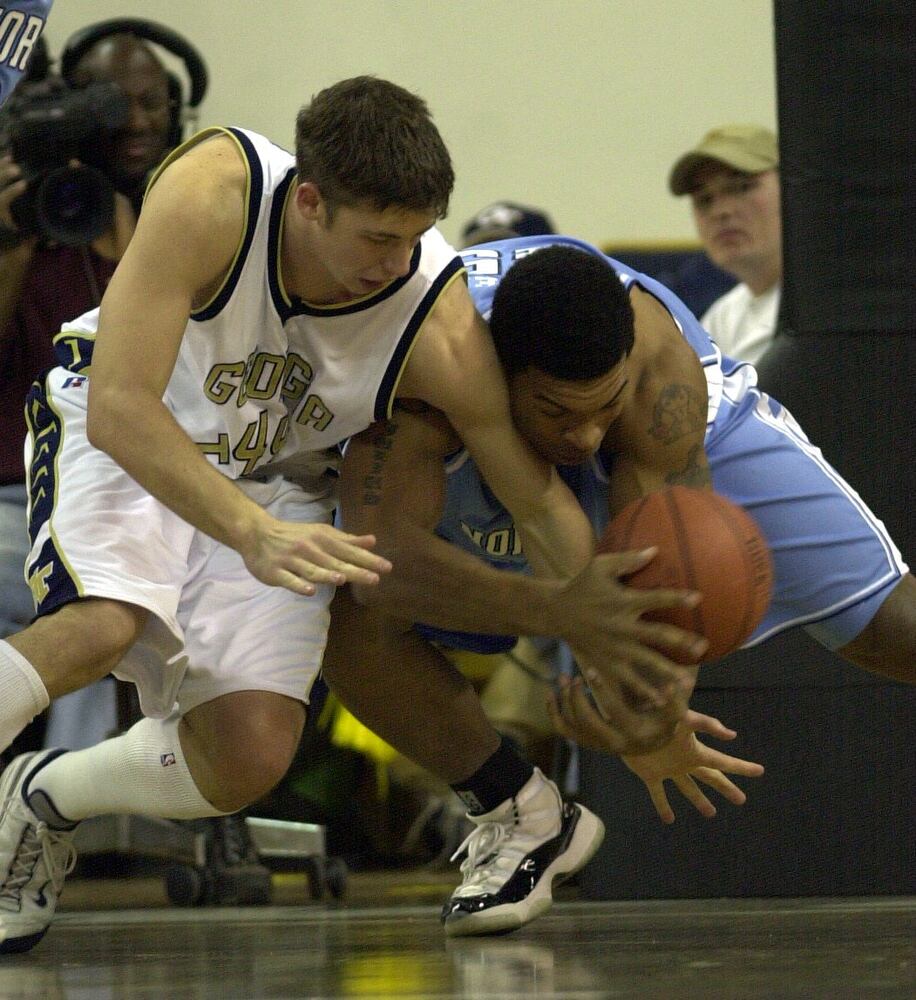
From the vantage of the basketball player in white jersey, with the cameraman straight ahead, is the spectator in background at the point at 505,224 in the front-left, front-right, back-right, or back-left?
front-right

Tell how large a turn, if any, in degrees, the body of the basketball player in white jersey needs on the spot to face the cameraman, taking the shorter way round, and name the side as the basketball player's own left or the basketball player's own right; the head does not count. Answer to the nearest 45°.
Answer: approximately 135° to the basketball player's own left

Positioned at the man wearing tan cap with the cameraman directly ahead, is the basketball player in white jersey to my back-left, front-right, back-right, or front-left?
front-left

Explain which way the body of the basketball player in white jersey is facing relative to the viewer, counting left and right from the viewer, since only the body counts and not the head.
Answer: facing the viewer and to the right of the viewer

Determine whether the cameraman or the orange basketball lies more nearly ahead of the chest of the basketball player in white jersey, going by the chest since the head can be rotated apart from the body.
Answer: the orange basketball

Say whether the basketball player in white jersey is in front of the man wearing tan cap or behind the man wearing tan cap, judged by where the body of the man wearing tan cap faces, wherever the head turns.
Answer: in front

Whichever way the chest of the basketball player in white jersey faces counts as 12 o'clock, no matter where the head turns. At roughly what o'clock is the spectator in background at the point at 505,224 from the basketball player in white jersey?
The spectator in background is roughly at 8 o'clock from the basketball player in white jersey.

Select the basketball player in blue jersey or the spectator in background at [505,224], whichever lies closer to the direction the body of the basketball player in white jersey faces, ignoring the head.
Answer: the basketball player in blue jersey

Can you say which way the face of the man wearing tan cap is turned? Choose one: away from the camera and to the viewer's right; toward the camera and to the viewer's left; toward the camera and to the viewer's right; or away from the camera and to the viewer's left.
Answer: toward the camera and to the viewer's left

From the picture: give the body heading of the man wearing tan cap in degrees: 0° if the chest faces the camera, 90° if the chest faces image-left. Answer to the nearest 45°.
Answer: approximately 45°

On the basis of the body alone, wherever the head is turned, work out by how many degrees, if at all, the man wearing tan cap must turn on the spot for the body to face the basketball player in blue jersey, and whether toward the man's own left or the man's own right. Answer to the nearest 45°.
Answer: approximately 45° to the man's own left

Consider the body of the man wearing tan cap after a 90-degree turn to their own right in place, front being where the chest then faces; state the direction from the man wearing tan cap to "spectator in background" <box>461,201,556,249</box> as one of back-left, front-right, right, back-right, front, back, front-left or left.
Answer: front-left

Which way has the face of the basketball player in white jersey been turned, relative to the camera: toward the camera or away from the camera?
toward the camera

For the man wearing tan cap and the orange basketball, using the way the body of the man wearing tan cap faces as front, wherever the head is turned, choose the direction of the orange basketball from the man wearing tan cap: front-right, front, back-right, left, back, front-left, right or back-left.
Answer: front-left
